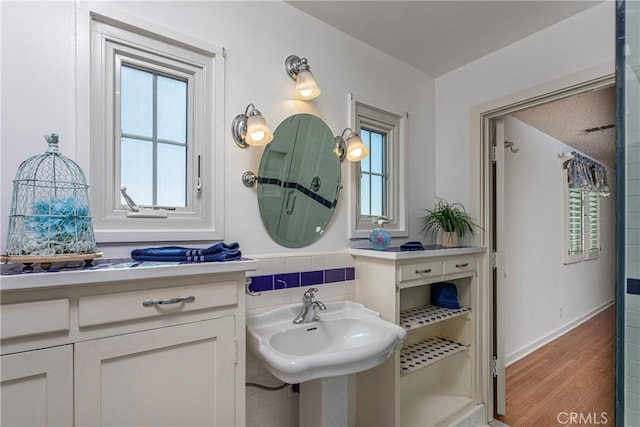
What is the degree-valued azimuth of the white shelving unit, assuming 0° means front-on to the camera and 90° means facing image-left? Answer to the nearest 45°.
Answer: approximately 315°

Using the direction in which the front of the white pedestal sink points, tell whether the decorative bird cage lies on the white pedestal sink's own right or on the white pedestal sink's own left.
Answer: on the white pedestal sink's own right

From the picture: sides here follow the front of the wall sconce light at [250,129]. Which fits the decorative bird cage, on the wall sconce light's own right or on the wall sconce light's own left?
on the wall sconce light's own right

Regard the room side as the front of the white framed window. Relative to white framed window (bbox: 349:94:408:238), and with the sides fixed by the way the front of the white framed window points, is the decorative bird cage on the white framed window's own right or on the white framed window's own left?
on the white framed window's own right

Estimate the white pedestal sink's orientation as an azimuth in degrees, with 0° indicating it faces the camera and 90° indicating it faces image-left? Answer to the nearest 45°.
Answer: approximately 315°

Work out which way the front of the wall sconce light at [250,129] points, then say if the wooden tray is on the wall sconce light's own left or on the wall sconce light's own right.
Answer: on the wall sconce light's own right

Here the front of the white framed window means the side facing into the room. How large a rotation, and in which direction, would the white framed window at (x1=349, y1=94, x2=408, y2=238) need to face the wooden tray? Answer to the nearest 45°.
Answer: approximately 90° to its right

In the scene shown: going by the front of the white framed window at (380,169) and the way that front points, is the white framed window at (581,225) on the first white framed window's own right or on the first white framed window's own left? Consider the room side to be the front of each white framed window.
on the first white framed window's own left
